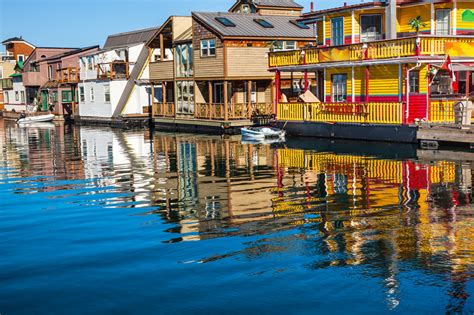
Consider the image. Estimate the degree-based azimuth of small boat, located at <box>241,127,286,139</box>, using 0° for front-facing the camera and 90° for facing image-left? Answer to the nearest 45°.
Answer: approximately 90°

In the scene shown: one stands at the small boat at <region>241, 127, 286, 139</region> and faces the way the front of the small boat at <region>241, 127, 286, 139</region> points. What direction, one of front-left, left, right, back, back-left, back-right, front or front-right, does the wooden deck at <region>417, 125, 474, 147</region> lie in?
back-left

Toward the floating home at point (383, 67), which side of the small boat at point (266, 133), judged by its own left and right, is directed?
back

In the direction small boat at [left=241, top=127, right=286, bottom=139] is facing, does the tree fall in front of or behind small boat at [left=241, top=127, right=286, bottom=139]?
behind
